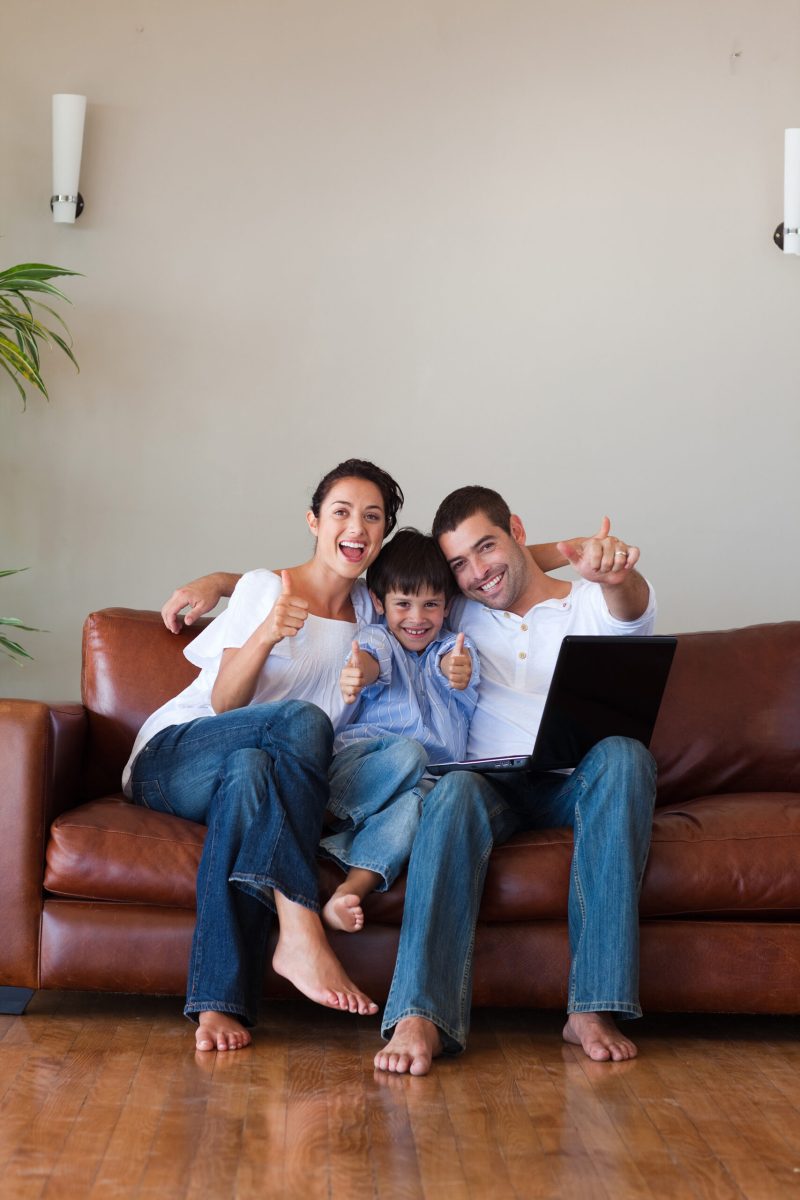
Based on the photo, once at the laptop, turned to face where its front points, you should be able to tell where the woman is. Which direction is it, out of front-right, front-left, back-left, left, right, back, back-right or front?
front-left

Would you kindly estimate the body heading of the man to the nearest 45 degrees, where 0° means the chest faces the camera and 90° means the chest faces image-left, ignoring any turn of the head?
approximately 0°

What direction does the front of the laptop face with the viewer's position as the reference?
facing away from the viewer and to the left of the viewer

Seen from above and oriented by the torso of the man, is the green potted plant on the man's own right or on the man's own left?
on the man's own right

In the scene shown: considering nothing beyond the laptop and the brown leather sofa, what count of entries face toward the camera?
1

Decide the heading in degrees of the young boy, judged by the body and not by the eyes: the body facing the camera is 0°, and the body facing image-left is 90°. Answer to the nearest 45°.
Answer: approximately 0°
